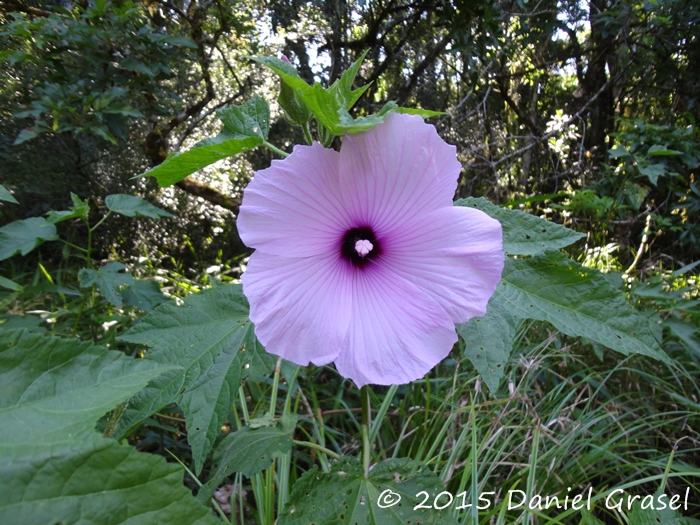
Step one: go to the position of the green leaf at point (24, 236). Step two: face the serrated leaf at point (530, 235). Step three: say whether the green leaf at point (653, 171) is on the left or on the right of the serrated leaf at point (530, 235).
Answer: left

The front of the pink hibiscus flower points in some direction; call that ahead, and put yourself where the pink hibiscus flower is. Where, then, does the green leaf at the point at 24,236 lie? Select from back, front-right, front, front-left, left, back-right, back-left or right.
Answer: back-right

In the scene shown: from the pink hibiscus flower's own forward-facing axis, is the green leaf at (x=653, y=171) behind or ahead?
behind

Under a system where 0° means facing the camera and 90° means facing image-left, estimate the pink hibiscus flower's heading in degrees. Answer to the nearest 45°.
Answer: approximately 0°
